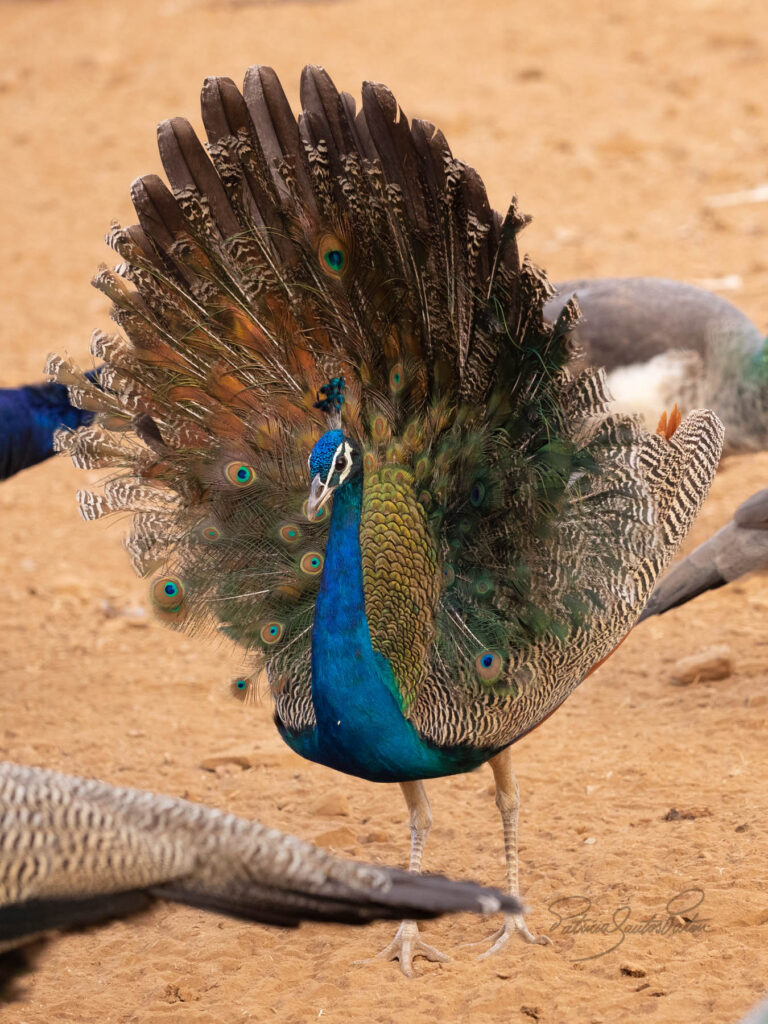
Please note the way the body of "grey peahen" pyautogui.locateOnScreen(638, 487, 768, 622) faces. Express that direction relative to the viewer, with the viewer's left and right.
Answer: facing to the right of the viewer

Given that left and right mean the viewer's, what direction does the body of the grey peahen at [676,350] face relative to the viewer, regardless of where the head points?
facing to the right of the viewer

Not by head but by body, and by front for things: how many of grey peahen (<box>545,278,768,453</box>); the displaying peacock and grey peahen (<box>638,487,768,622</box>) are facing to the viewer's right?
2

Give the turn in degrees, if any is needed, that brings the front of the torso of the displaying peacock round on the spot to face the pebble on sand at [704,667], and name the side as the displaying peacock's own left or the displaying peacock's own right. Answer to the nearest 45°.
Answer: approximately 180°

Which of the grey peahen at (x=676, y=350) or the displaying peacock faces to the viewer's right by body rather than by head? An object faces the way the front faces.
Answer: the grey peahen

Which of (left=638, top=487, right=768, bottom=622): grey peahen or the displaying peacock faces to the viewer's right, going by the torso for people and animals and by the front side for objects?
the grey peahen

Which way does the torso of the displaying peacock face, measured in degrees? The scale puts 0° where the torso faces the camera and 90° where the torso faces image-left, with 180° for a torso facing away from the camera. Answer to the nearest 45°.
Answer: approximately 45°
